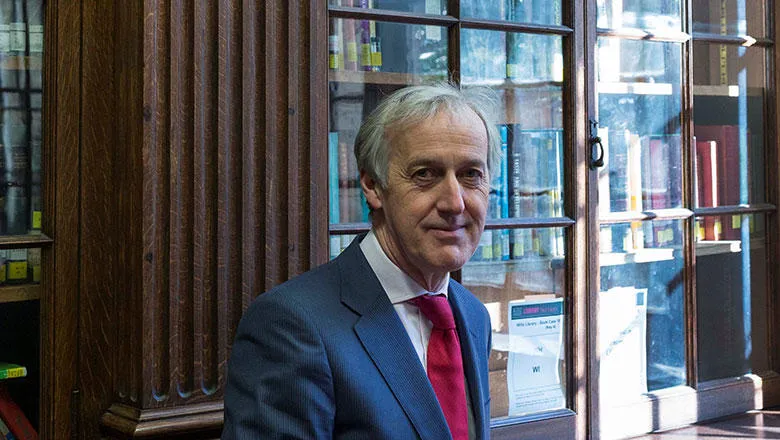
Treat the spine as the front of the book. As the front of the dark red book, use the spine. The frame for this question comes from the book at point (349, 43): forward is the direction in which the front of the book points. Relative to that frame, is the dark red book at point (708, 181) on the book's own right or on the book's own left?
on the book's own left

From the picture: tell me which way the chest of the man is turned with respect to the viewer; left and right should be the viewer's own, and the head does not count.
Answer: facing the viewer and to the right of the viewer

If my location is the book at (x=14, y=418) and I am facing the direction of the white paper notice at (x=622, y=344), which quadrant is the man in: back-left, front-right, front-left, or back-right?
front-right

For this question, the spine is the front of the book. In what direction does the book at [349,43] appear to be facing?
toward the camera

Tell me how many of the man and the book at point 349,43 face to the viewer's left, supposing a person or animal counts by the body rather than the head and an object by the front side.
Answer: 0

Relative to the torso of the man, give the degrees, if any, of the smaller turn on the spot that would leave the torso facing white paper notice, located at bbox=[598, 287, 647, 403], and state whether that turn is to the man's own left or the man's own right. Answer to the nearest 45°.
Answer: approximately 90° to the man's own left

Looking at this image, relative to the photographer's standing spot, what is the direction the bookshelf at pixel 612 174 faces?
facing the viewer and to the left of the viewer

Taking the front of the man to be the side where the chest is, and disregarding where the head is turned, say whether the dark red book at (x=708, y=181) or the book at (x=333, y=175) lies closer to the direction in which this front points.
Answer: the dark red book
